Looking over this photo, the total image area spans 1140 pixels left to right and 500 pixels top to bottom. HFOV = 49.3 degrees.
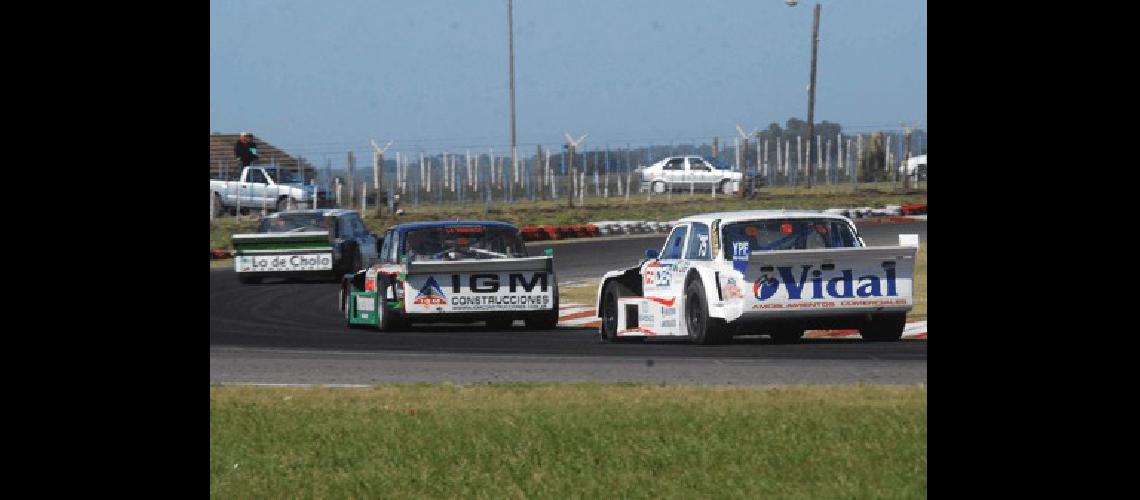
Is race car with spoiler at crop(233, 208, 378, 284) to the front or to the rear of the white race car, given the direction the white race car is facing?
to the front

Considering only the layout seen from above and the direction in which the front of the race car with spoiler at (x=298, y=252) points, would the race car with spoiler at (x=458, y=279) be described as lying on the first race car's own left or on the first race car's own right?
on the first race car's own right

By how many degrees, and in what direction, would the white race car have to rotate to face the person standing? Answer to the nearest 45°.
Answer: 0° — it already faces them

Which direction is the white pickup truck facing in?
to the viewer's right

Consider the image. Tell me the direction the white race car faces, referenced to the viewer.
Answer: facing away from the viewer and to the left of the viewer

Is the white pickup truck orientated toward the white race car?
no

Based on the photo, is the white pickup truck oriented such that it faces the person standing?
no

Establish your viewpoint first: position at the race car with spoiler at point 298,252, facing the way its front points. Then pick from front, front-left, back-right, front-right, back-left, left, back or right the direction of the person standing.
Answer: front-left

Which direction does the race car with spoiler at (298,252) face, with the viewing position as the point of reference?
facing away from the viewer and to the right of the viewer

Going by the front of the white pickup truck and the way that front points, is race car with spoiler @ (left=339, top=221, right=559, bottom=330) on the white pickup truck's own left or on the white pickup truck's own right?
on the white pickup truck's own right

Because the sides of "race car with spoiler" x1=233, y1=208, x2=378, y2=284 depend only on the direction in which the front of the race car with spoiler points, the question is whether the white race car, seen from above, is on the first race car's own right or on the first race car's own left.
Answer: on the first race car's own right

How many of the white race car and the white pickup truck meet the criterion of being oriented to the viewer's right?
1
